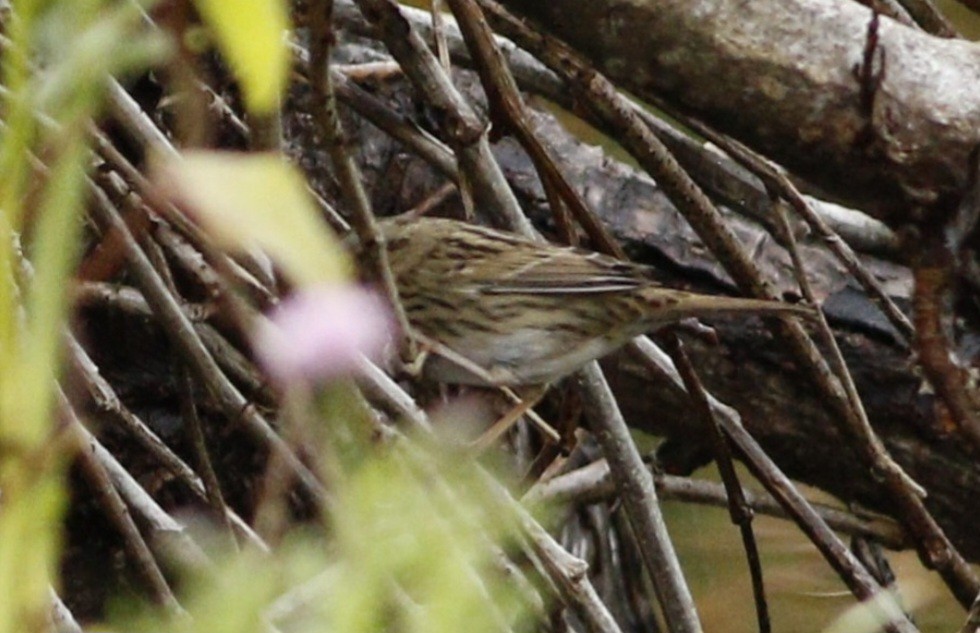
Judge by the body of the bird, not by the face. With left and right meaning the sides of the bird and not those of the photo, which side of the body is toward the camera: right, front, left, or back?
left
